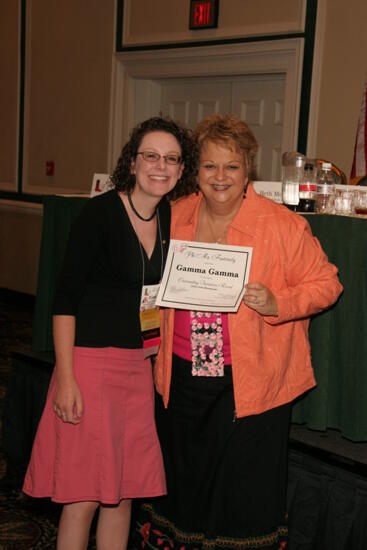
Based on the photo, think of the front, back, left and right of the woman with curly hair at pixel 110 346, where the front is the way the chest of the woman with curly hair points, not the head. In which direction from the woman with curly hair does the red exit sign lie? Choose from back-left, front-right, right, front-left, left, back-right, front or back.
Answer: back-left

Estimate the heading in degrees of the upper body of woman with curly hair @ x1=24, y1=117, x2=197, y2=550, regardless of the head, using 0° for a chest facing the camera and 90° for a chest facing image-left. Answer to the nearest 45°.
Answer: approximately 315°

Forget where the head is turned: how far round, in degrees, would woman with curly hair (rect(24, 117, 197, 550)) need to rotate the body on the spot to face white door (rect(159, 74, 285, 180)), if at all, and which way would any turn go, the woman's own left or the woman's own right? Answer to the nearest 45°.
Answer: approximately 135° to the woman's own left

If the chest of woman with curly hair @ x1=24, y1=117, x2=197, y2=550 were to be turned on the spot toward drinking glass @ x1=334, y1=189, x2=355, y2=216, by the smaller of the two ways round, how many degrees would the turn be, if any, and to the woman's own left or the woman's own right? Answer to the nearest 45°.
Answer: approximately 90° to the woman's own left

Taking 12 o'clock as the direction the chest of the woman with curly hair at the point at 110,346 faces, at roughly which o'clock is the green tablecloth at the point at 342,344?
The green tablecloth is roughly at 10 o'clock from the woman with curly hair.

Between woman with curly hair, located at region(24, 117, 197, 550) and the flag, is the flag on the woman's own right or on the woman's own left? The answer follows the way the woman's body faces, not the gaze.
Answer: on the woman's own left
